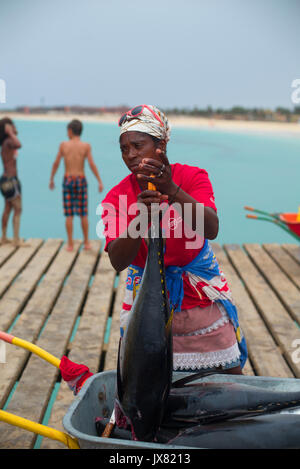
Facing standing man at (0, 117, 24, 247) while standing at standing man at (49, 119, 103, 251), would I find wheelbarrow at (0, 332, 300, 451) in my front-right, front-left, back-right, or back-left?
back-left

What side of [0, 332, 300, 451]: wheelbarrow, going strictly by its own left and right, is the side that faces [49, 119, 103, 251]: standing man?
left

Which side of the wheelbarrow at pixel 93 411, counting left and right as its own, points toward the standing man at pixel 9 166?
left

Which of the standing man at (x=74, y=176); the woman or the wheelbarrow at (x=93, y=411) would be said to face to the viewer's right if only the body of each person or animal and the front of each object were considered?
the wheelbarrow

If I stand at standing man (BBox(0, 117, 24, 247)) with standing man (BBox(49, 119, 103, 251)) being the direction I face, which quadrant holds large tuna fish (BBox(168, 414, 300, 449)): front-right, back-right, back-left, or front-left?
front-right

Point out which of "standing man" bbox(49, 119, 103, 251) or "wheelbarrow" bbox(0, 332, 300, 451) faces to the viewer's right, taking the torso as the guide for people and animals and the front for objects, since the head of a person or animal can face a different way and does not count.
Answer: the wheelbarrow

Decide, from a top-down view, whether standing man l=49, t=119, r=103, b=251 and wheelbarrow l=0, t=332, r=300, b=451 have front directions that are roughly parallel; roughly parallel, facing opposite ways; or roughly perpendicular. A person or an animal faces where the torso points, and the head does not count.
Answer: roughly perpendicular

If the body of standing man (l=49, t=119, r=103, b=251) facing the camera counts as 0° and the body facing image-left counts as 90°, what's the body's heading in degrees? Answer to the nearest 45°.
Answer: approximately 180°

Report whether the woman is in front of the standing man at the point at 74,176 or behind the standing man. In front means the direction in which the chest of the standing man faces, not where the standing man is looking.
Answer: behind

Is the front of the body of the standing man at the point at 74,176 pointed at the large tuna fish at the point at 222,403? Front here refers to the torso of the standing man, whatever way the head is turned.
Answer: no

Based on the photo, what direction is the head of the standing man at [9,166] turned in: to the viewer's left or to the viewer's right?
to the viewer's right

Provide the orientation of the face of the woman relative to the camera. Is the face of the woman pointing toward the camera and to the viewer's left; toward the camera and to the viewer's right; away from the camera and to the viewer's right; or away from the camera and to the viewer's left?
toward the camera and to the viewer's left

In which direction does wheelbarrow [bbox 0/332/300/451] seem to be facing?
to the viewer's right

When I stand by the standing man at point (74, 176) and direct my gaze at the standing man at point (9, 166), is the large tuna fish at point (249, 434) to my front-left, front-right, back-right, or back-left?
back-left

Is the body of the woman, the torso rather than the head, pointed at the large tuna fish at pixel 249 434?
no

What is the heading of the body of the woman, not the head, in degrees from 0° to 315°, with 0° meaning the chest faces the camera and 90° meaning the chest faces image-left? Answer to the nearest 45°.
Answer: approximately 45°
